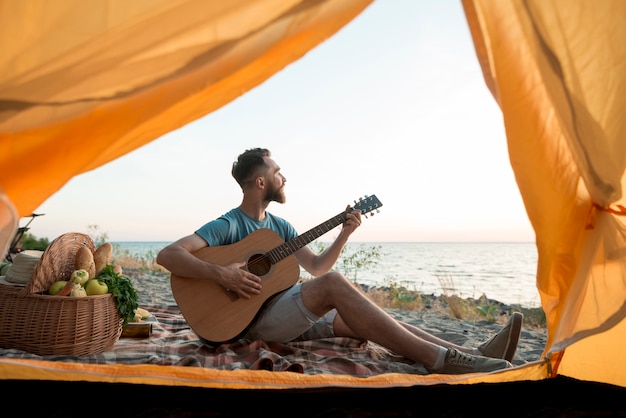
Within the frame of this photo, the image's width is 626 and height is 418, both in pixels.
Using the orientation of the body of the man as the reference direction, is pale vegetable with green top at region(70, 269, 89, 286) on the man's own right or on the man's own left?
on the man's own right

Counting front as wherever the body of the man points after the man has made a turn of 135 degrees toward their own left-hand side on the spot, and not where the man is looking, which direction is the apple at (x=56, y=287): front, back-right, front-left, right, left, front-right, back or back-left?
left

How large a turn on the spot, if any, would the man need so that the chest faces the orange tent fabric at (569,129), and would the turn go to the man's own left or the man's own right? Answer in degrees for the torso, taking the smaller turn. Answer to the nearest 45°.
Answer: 0° — they already face it

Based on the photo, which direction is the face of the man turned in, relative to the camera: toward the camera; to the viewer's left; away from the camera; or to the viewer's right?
to the viewer's right

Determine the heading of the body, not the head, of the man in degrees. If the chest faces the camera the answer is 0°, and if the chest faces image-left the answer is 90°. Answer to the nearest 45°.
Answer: approximately 315°

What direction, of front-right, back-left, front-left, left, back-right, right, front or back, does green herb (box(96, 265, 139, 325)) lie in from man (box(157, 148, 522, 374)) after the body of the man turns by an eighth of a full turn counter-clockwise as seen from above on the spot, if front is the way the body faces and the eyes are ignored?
back

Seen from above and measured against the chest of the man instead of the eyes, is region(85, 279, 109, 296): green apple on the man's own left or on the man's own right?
on the man's own right

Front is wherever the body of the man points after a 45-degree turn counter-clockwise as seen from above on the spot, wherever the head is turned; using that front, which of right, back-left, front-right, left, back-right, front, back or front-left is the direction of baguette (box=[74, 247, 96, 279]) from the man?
back
